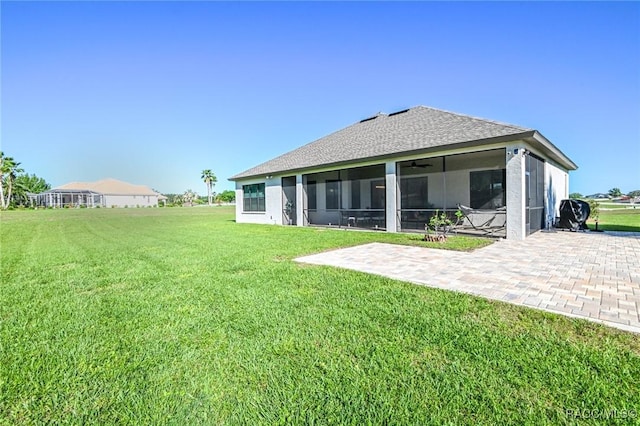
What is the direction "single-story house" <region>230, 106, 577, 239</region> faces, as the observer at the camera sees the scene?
facing away from the viewer and to the right of the viewer

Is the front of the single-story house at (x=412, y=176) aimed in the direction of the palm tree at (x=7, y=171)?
no
